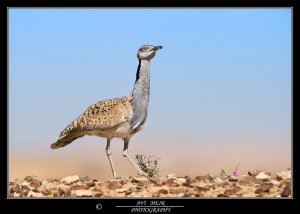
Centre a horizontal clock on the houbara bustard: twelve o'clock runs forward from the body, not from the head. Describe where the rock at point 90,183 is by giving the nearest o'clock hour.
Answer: The rock is roughly at 4 o'clock from the houbara bustard.

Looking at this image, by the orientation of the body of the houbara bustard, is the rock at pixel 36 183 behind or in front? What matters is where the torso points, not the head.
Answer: behind

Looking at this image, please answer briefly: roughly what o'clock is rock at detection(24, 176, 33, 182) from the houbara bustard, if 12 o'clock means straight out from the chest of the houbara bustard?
The rock is roughly at 6 o'clock from the houbara bustard.

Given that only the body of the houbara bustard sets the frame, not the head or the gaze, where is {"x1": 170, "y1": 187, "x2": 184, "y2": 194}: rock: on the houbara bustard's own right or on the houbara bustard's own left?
on the houbara bustard's own right

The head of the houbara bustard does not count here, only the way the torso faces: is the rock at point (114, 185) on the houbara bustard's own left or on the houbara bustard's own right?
on the houbara bustard's own right

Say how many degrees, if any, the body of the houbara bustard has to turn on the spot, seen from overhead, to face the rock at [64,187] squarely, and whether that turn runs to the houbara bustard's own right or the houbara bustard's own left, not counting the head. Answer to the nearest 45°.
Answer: approximately 135° to the houbara bustard's own right

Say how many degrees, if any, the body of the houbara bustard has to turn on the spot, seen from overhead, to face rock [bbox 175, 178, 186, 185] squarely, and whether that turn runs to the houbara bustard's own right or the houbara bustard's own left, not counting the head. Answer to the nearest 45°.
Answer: approximately 45° to the houbara bustard's own right

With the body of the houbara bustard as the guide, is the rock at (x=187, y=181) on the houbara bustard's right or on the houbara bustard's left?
on the houbara bustard's right

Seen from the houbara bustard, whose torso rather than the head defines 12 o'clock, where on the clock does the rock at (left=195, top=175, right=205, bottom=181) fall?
The rock is roughly at 1 o'clock from the houbara bustard.

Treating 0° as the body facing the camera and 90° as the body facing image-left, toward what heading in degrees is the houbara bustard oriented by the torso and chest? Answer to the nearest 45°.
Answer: approximately 270°

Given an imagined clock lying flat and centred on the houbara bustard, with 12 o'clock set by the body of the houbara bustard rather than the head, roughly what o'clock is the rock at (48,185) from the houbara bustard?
The rock is roughly at 5 o'clock from the houbara bustard.

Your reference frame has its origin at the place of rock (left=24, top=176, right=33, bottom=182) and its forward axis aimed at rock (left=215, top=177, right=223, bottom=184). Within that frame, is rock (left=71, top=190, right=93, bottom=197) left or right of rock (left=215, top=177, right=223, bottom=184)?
right
